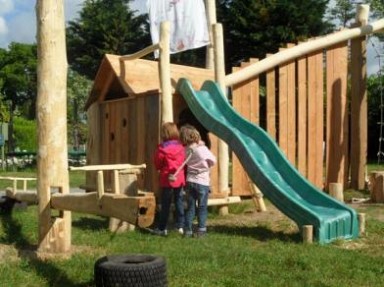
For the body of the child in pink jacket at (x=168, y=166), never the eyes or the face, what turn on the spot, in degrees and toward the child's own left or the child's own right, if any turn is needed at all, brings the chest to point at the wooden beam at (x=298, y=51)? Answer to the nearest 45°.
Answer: approximately 45° to the child's own right

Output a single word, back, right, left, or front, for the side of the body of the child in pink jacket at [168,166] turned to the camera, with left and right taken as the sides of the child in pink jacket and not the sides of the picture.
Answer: back

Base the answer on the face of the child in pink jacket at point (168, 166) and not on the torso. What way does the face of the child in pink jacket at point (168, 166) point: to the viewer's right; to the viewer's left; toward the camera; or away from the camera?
away from the camera

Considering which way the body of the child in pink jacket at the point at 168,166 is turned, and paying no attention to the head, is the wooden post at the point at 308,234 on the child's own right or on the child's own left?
on the child's own right

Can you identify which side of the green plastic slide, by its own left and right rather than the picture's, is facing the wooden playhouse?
back

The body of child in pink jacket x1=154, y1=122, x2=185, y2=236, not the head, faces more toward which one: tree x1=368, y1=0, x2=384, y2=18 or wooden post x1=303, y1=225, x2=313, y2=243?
the tree

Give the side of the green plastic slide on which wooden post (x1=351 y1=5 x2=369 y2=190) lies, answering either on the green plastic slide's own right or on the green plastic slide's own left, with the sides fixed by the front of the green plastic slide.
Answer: on the green plastic slide's own left

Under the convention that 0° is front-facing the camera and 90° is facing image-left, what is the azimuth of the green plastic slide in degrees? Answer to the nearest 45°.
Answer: approximately 315°

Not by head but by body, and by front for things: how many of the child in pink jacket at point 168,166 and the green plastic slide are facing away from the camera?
1

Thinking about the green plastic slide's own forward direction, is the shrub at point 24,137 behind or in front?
behind

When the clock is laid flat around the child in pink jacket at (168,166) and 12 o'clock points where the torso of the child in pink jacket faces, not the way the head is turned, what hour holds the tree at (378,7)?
The tree is roughly at 1 o'clock from the child in pink jacket.

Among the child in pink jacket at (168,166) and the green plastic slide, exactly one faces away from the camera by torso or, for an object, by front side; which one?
the child in pink jacket

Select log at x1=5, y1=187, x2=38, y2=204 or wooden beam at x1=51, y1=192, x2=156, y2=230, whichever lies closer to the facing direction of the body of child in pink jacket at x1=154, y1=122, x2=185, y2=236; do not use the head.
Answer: the log
